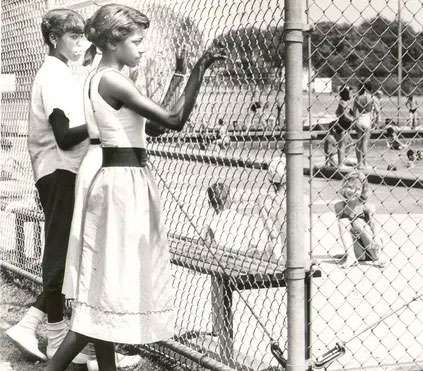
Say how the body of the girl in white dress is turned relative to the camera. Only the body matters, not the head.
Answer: to the viewer's right

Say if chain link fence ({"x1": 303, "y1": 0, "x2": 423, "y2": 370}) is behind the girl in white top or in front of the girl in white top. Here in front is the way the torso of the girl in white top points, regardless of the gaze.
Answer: in front

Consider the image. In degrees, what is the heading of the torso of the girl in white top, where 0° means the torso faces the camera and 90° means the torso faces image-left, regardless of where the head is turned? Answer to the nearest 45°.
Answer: approximately 270°

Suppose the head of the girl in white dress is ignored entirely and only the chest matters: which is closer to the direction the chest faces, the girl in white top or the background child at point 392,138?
the background child

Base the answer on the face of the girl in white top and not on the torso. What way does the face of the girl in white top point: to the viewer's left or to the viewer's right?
to the viewer's right
